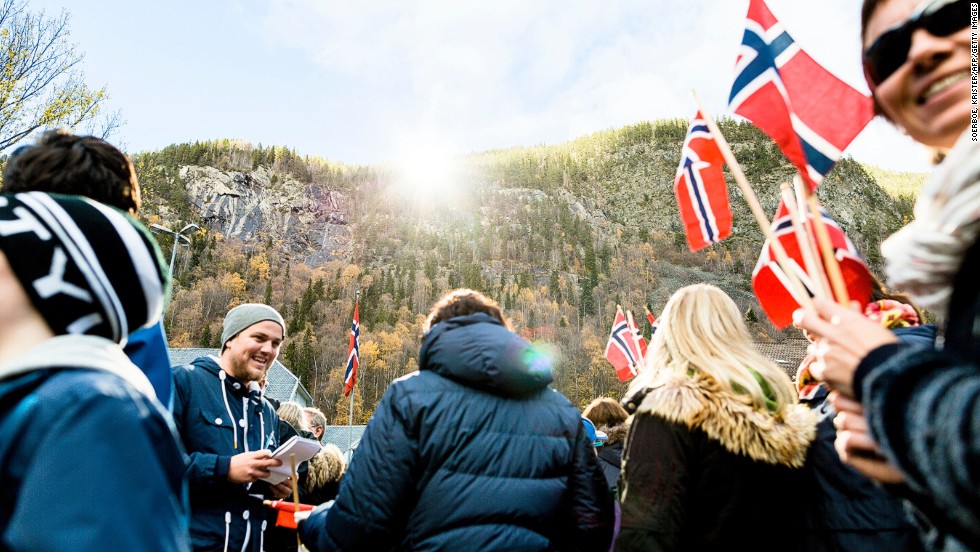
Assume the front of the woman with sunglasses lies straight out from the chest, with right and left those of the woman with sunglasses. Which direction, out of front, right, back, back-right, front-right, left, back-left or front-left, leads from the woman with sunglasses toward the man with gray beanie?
front-right

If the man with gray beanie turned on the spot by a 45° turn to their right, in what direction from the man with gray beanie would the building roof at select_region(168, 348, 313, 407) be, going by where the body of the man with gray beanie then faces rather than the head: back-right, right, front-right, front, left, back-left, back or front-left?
back

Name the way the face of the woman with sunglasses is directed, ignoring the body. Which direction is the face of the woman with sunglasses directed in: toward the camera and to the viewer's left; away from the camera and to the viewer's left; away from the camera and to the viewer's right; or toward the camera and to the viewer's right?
toward the camera and to the viewer's left

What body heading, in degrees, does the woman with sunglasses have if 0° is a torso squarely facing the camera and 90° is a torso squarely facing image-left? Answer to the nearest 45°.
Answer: approximately 45°

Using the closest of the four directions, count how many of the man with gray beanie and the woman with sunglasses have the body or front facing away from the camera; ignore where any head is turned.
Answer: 0

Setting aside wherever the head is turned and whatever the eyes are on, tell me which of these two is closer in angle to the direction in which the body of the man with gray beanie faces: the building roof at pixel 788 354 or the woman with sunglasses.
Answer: the woman with sunglasses

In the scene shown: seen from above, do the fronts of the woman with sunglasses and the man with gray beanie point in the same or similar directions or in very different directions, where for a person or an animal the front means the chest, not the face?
very different directions

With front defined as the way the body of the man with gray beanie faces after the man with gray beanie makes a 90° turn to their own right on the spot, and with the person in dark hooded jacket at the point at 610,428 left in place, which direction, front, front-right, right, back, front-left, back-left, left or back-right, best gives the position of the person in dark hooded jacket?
back-left

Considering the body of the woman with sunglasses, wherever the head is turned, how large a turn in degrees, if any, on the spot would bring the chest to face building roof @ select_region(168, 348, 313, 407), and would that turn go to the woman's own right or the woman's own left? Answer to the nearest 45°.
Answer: approximately 90° to the woman's own right

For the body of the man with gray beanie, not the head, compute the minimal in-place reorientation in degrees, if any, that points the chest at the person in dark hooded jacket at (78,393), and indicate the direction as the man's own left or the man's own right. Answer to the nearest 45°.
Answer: approximately 45° to the man's own right

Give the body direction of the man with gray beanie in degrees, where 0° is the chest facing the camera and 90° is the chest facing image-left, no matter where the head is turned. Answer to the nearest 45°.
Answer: approximately 315°

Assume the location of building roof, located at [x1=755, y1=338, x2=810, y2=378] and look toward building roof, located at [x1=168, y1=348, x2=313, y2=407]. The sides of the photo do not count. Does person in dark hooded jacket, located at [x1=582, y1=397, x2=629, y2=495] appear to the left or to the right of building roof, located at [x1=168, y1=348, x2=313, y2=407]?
left

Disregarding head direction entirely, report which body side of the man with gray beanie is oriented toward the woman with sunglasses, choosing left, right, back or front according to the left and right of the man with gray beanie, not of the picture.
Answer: front
